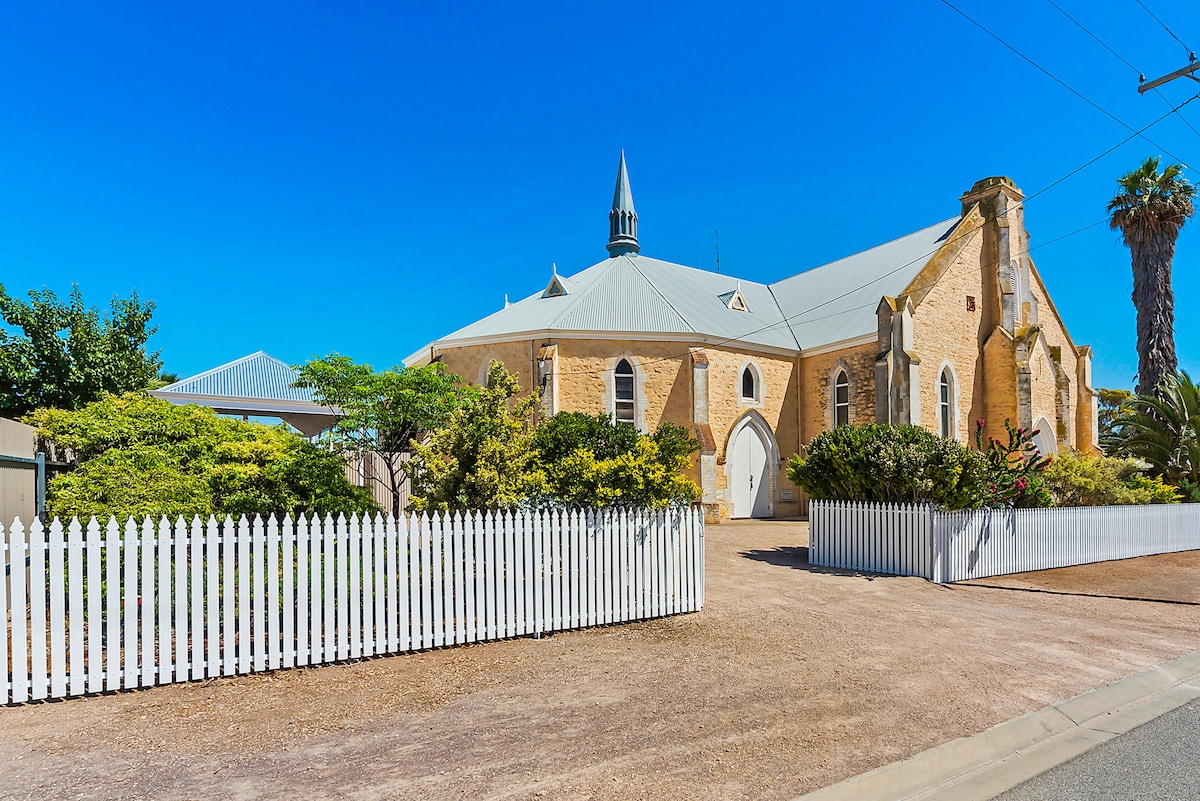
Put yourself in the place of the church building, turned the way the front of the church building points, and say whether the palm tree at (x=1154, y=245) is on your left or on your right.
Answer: on your left

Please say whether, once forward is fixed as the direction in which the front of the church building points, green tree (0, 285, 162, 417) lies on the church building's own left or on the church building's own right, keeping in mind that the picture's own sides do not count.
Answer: on the church building's own right

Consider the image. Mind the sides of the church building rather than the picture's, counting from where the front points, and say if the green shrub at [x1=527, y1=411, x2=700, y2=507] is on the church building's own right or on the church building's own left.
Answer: on the church building's own right

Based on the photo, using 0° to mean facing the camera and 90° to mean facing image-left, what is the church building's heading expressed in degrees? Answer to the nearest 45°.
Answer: approximately 315°
